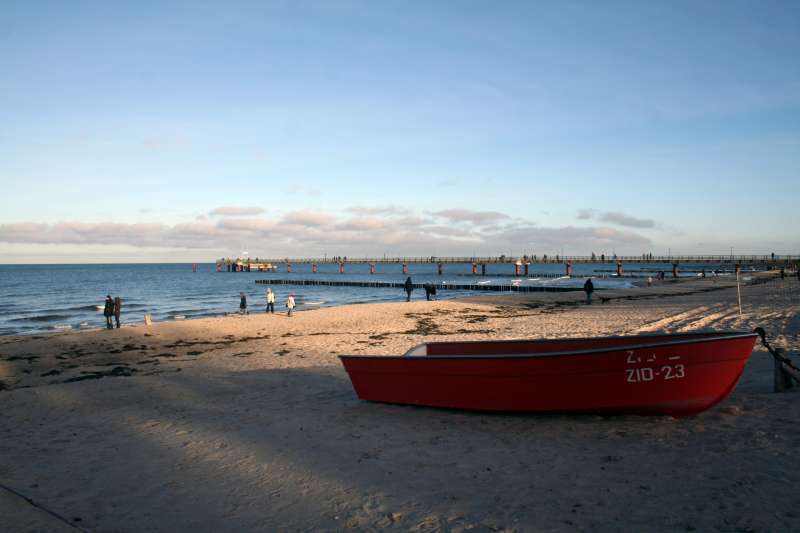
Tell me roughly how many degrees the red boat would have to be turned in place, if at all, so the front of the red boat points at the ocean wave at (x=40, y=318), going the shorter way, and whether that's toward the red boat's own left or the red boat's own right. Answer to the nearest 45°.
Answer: approximately 135° to the red boat's own left

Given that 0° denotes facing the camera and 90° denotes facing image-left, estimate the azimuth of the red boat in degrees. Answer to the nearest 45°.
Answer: approximately 270°
